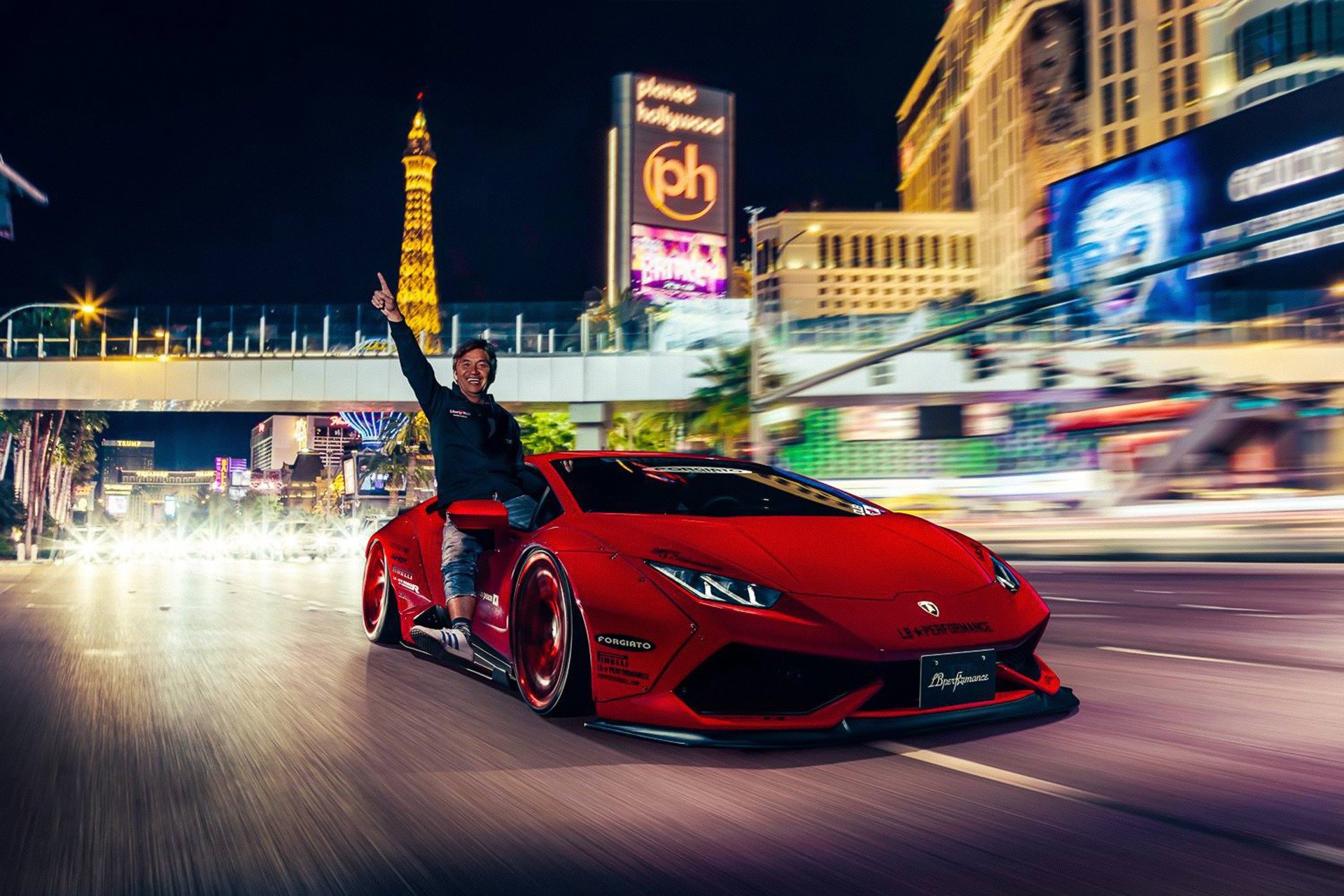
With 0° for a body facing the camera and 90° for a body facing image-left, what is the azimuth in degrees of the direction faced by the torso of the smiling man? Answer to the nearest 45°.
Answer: approximately 0°

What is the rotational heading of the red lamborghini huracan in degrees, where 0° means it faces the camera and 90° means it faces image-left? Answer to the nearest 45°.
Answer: approximately 315°

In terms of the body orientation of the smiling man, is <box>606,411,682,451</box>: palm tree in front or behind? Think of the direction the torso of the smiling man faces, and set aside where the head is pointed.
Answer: behind

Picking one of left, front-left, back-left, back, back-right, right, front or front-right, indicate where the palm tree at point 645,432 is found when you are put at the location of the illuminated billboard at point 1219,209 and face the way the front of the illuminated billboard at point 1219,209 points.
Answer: front-right

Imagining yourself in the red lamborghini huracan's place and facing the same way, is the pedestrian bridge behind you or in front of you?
behind

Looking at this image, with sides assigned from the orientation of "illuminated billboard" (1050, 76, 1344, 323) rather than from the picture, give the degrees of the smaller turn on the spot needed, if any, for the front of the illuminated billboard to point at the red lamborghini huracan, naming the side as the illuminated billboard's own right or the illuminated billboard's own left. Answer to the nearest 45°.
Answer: approximately 45° to the illuminated billboard's own left

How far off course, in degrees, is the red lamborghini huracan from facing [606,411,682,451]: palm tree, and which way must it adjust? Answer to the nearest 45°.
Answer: approximately 135° to its left
